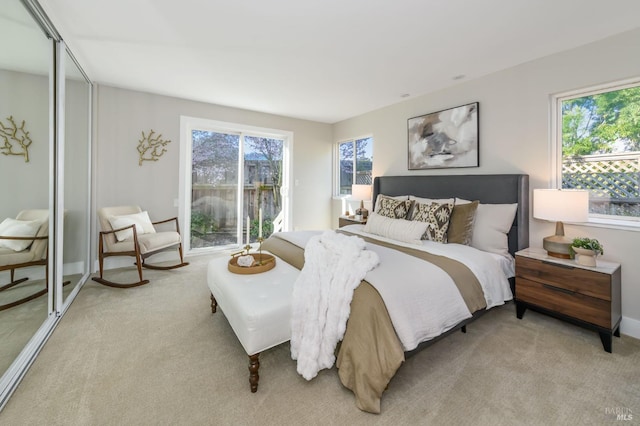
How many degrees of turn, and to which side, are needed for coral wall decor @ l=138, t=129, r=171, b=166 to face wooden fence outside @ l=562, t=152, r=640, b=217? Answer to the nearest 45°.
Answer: approximately 45° to its left

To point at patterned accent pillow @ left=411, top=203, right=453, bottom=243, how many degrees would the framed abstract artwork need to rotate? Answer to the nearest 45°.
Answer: approximately 45° to its left

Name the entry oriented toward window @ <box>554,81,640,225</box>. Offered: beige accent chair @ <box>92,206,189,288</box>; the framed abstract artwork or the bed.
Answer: the beige accent chair

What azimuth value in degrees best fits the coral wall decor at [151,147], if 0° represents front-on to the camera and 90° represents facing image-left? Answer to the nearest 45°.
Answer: approximately 0°

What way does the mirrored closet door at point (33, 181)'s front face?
to the viewer's right

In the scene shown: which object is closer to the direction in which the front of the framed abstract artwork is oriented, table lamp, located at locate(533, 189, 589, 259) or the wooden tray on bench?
the wooden tray on bench

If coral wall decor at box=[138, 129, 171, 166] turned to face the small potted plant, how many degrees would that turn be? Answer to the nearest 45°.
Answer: approximately 45° to its left

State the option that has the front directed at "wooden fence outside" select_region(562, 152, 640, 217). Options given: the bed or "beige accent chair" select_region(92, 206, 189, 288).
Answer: the beige accent chair

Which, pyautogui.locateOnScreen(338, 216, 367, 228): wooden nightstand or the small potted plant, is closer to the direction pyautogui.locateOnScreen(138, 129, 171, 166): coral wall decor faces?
the small potted plant

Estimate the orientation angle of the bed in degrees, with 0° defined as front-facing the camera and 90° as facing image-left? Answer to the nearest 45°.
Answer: approximately 45°

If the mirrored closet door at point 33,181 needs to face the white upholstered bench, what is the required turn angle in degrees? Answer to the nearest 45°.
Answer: approximately 45° to its right

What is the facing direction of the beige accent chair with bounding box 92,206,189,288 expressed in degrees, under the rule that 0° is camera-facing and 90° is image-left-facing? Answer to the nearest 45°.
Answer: approximately 315°
